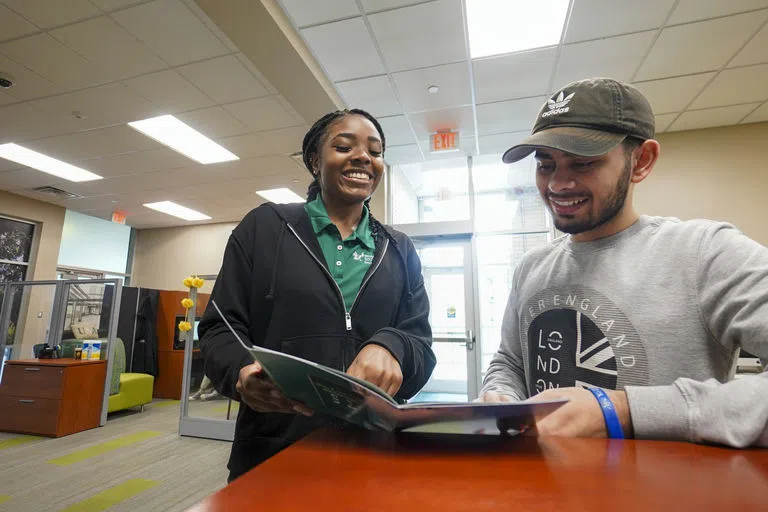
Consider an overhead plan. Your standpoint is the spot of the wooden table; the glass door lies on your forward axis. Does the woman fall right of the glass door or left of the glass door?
left

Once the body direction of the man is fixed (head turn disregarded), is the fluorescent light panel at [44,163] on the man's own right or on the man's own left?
on the man's own right

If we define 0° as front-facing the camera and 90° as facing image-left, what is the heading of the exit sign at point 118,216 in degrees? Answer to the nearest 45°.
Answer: approximately 0°

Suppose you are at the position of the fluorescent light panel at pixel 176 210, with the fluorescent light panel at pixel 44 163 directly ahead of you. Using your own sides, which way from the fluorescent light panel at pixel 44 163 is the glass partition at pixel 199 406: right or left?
left

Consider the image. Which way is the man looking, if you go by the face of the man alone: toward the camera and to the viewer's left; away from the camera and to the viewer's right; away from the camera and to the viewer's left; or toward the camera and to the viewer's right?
toward the camera and to the viewer's left

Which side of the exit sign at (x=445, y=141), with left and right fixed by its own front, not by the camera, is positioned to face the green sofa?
right

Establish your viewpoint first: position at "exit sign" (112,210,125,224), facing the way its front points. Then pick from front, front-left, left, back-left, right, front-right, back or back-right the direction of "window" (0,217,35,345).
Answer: right

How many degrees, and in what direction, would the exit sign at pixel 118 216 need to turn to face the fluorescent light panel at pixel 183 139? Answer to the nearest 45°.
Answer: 0° — it already faces it

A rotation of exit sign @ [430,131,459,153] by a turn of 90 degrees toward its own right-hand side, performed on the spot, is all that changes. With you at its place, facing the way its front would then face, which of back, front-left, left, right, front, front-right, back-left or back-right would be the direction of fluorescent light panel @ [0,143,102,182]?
front

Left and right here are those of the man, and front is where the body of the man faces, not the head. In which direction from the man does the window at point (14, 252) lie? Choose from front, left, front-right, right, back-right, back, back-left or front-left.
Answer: front-right

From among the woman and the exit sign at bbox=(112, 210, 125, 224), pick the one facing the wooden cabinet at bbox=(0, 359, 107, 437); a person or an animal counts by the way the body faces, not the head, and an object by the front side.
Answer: the exit sign

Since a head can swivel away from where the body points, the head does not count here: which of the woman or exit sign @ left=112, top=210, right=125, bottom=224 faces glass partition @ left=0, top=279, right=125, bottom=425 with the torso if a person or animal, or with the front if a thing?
the exit sign
